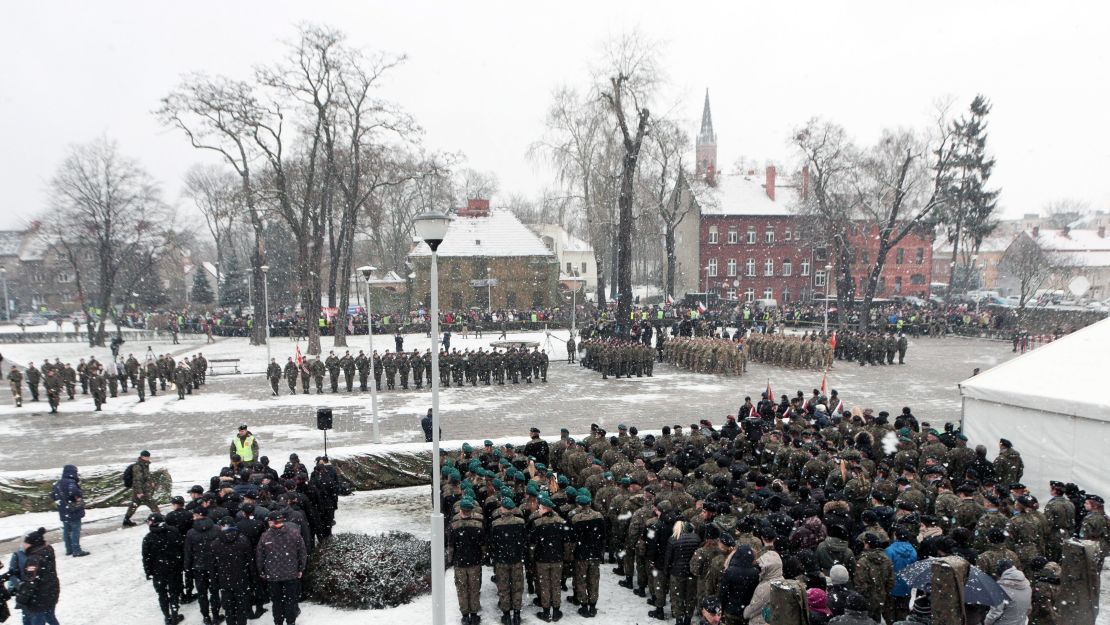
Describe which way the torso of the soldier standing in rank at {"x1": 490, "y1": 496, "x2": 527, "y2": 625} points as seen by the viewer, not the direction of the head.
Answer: away from the camera

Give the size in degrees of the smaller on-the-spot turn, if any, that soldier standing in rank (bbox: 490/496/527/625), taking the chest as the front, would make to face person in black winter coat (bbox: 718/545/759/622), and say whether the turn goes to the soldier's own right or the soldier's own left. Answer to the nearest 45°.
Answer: approximately 135° to the soldier's own right

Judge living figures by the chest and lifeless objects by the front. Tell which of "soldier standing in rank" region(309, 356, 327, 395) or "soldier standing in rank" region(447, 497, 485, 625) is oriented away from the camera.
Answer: "soldier standing in rank" region(447, 497, 485, 625)

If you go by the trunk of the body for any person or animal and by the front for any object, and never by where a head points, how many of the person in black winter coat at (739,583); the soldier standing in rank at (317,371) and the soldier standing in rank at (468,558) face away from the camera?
2

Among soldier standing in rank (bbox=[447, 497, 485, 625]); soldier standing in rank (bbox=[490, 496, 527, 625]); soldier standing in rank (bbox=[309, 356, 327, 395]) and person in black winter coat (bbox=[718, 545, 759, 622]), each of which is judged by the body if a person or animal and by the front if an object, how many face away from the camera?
3

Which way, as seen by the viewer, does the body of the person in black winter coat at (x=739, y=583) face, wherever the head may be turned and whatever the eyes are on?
away from the camera

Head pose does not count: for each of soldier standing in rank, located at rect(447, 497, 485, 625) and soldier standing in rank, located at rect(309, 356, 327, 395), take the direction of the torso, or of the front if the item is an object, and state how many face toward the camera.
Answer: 1

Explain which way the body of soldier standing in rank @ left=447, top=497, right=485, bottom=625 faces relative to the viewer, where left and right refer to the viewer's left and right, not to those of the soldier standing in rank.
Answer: facing away from the viewer
